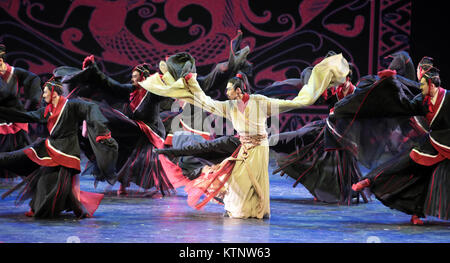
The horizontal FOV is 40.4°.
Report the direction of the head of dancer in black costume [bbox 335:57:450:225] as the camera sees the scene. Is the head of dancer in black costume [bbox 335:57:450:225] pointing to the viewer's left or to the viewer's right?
to the viewer's left

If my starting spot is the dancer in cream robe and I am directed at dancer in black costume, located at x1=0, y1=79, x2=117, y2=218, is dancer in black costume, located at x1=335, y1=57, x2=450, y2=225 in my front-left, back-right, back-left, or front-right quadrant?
back-left

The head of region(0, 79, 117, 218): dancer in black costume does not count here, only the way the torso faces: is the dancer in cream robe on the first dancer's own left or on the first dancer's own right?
on the first dancer's own left
